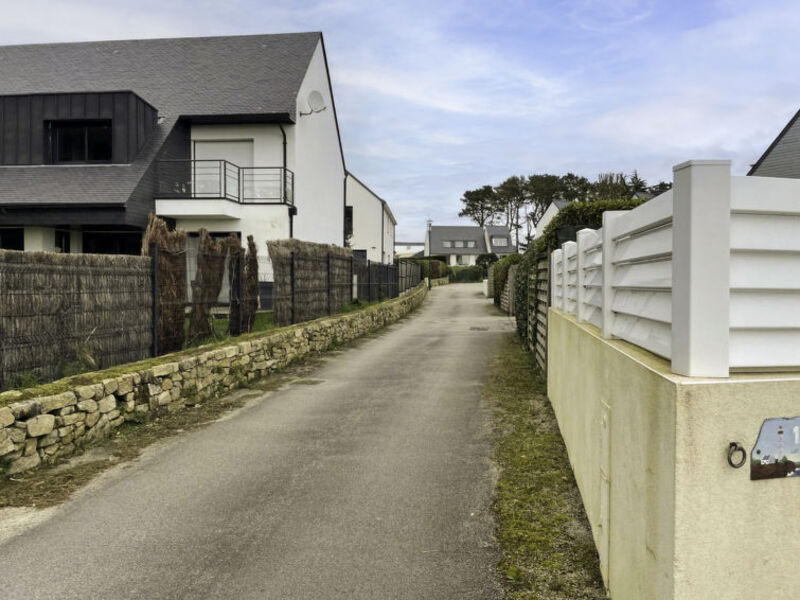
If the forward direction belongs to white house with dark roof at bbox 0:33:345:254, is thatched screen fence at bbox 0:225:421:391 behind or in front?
in front

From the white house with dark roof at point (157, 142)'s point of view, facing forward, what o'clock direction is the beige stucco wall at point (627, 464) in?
The beige stucco wall is roughly at 12 o'clock from the white house with dark roof.

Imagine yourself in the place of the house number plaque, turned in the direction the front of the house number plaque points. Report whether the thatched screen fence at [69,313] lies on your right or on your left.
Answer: on your right

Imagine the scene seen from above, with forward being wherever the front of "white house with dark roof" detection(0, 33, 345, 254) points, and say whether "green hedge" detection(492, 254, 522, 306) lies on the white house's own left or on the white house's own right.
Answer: on the white house's own left

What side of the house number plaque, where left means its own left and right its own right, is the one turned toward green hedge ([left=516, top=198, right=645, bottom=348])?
back

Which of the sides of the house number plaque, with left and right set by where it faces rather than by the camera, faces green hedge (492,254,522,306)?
back

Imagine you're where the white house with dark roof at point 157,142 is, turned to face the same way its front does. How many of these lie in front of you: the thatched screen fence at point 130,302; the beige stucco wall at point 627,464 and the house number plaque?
3

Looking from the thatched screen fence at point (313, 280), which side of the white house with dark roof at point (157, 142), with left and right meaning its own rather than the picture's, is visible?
front

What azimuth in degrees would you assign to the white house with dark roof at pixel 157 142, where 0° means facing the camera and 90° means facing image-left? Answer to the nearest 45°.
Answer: approximately 0°

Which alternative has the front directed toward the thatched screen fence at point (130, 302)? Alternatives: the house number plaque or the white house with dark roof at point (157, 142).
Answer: the white house with dark roof
